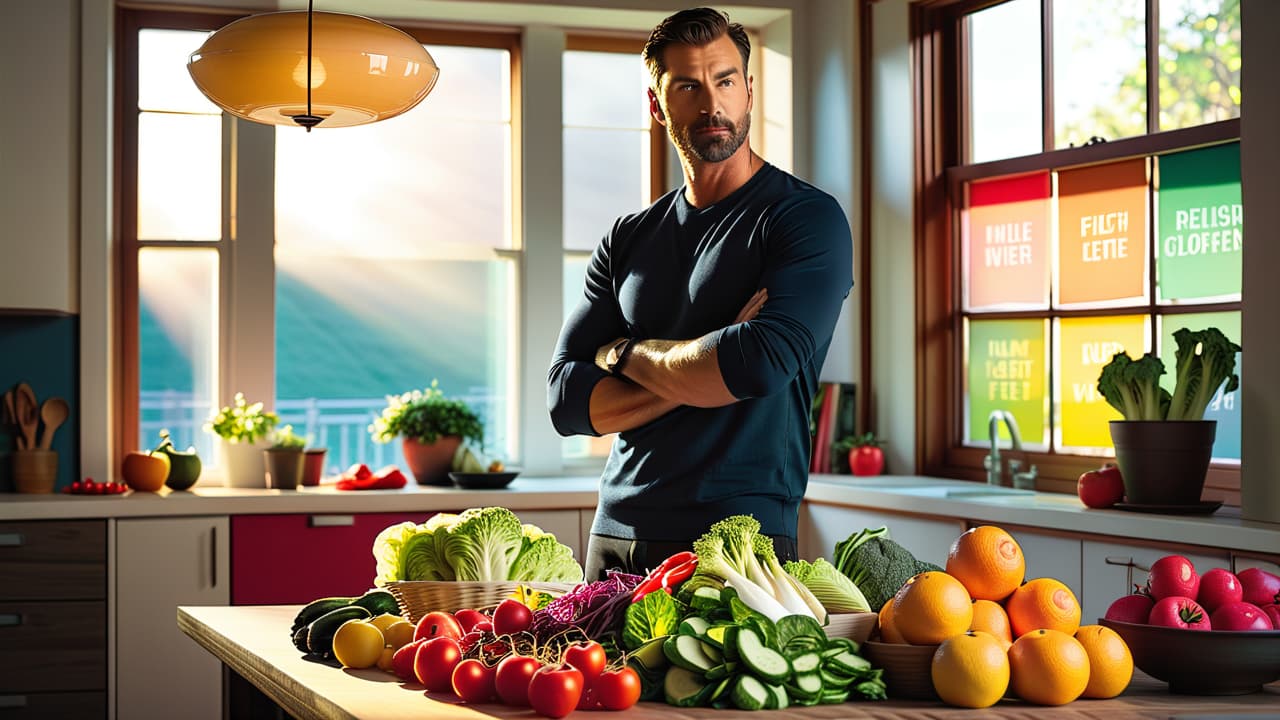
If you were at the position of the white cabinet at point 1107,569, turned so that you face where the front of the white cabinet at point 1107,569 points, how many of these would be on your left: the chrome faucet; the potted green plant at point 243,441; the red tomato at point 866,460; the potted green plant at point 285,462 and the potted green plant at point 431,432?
0

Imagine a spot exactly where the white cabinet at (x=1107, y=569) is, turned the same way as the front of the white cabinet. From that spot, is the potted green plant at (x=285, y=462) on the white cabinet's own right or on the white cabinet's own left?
on the white cabinet's own right

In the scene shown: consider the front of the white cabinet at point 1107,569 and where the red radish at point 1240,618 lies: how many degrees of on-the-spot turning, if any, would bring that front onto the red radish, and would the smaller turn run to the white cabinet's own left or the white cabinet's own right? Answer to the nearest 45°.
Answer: approximately 45° to the white cabinet's own left

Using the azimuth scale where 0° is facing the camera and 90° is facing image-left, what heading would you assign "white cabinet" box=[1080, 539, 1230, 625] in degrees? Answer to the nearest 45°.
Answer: approximately 45°

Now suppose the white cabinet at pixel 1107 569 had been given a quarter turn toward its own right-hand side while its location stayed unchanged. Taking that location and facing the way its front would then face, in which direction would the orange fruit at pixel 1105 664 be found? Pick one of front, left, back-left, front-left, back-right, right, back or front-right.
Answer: back-left

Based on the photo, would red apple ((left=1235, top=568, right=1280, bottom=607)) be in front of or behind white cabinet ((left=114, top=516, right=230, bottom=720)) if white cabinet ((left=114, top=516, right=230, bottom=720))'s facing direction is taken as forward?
in front

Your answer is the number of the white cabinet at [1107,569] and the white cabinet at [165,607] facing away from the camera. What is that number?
0

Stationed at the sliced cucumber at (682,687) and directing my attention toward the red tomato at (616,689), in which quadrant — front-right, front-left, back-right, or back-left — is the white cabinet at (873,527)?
back-right

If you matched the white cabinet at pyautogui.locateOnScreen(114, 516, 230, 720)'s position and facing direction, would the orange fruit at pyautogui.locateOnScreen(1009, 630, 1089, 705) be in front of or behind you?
in front

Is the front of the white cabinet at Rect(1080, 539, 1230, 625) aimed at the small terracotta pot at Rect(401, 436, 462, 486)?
no

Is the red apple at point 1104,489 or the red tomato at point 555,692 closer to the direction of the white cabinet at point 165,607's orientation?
the red tomato

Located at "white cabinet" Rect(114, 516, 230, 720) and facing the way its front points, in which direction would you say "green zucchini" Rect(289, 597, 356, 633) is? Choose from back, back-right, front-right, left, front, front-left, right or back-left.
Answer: front

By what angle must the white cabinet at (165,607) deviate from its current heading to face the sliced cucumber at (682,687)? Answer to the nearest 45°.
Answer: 0° — it already faces it

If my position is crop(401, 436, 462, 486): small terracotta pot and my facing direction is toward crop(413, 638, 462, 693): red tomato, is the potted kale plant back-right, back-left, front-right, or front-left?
front-left

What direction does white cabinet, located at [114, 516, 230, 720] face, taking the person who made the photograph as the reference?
facing the viewer

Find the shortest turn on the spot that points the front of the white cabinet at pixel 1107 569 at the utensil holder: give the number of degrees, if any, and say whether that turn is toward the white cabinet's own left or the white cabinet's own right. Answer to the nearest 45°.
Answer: approximately 45° to the white cabinet's own right

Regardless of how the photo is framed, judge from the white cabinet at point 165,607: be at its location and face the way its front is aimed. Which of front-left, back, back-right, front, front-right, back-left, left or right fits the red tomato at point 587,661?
front
